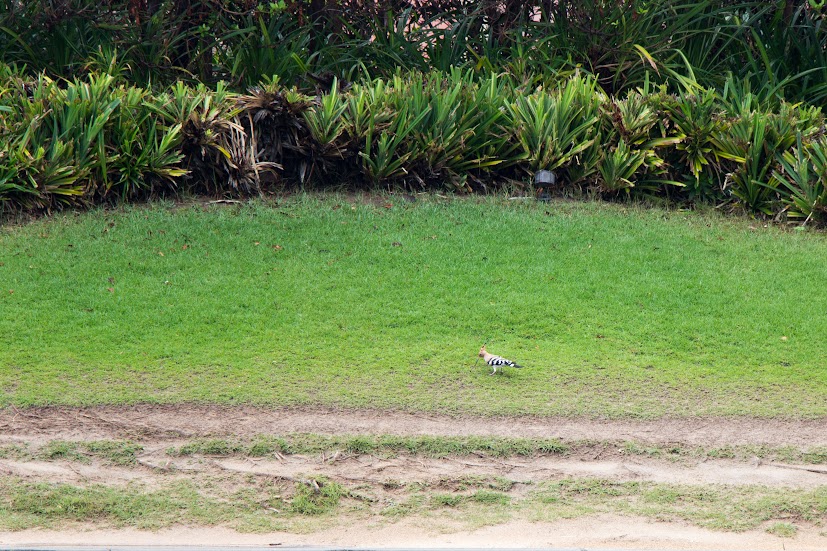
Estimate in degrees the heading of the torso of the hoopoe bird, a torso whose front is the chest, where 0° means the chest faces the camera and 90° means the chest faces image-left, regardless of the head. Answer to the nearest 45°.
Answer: approximately 90°

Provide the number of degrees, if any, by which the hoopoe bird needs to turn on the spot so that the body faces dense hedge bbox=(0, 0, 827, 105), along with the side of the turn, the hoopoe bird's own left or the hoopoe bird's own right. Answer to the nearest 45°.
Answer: approximately 90° to the hoopoe bird's own right

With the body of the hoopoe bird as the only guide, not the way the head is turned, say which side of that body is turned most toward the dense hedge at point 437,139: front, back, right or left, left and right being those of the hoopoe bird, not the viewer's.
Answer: right
